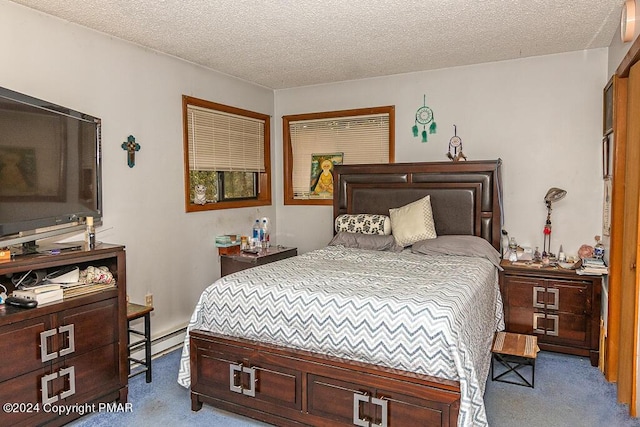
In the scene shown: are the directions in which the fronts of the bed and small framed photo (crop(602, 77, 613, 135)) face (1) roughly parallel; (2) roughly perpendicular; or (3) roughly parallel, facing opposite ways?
roughly perpendicular

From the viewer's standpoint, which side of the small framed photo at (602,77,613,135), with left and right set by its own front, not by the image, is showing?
left

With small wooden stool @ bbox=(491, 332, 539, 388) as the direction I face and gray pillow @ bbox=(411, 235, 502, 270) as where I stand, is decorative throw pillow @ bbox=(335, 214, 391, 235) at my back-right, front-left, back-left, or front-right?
back-right

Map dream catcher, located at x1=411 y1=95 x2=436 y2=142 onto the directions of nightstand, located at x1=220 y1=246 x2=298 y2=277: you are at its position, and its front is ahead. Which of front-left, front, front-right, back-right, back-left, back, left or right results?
back-left

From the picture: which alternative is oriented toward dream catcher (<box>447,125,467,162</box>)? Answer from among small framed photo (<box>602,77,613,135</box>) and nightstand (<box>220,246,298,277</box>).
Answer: the small framed photo

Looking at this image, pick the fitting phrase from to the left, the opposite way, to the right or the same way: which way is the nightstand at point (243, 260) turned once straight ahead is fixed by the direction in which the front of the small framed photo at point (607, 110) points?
to the left

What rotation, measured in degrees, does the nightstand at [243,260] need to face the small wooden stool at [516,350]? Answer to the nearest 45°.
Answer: approximately 90° to its left
